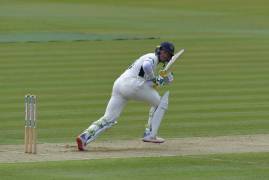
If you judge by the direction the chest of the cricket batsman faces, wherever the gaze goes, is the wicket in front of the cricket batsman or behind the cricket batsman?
behind

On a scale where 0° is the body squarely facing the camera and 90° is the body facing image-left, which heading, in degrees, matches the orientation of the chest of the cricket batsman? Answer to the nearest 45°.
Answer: approximately 270°
